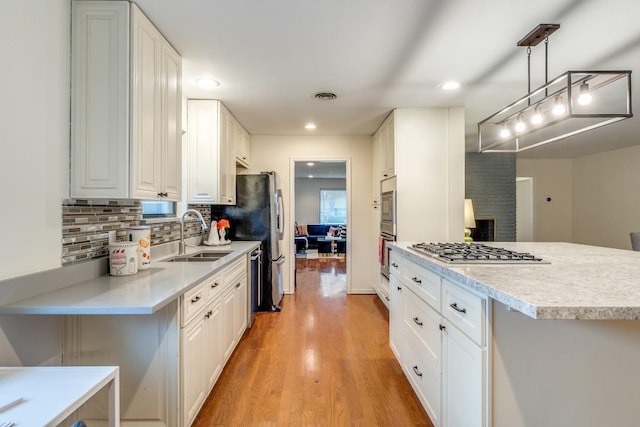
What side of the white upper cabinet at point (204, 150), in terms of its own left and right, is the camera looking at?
right

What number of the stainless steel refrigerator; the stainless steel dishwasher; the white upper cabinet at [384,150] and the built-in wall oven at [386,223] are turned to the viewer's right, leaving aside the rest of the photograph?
2

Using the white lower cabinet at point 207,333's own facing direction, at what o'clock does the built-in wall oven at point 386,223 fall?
The built-in wall oven is roughly at 11 o'clock from the white lower cabinet.

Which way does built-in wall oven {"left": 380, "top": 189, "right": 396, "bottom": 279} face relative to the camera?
to the viewer's left

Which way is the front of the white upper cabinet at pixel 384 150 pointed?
to the viewer's left

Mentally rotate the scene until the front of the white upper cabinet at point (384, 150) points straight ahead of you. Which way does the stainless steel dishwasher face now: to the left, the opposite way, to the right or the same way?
the opposite way

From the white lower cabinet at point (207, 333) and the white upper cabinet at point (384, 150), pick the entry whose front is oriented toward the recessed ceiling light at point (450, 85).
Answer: the white lower cabinet

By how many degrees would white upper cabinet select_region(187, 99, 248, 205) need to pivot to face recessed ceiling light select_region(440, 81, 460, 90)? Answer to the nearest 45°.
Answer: approximately 45° to its right

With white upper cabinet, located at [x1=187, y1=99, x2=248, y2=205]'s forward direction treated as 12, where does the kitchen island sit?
The kitchen island is roughly at 2 o'clock from the white upper cabinet.

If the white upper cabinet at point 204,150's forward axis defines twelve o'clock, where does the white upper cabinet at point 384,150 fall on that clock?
the white upper cabinet at point 384,150 is roughly at 12 o'clock from the white upper cabinet at point 204,150.
